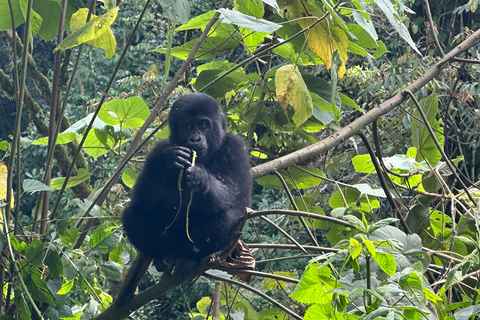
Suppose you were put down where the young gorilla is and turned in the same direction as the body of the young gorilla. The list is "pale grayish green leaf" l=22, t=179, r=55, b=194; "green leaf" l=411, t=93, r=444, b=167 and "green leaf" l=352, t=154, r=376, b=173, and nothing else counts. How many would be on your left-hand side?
2

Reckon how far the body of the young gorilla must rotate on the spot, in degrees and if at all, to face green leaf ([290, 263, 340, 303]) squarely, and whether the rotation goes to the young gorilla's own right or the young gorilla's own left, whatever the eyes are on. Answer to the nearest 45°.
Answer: approximately 90° to the young gorilla's own left

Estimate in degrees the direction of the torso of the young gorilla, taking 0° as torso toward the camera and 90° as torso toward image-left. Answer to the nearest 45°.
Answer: approximately 0°

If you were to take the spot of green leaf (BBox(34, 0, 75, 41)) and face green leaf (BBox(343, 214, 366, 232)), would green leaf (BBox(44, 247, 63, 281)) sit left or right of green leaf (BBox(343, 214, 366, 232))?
right

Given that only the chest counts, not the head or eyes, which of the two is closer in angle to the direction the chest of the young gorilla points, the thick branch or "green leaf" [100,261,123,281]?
the green leaf

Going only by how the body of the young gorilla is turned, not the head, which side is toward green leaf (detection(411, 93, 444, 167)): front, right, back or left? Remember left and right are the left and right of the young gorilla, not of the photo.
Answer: left

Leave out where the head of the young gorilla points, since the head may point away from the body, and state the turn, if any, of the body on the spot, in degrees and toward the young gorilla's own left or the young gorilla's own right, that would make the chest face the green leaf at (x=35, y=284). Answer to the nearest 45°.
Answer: approximately 45° to the young gorilla's own right
